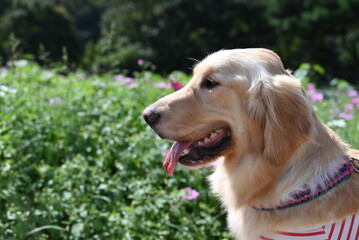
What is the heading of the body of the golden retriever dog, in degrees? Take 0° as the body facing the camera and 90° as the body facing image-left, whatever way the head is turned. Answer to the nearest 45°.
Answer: approximately 90°

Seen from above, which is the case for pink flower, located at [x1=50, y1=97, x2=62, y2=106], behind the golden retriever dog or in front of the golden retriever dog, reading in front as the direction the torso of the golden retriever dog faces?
in front
